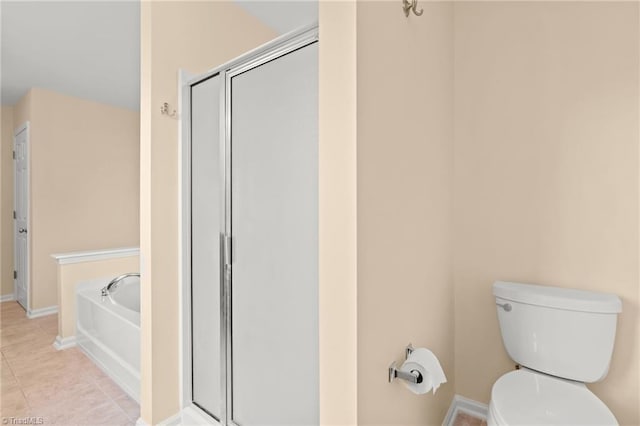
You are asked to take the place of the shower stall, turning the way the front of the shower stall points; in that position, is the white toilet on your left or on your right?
on your left

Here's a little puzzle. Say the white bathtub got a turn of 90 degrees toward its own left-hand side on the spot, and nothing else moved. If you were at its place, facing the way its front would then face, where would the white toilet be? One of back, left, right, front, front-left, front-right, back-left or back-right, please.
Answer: front

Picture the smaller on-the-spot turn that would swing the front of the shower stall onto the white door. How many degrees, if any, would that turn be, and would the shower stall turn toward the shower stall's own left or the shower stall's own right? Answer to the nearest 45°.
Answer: approximately 90° to the shower stall's own right

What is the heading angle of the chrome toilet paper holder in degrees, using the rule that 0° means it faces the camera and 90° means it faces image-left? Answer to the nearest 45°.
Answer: approximately 315°

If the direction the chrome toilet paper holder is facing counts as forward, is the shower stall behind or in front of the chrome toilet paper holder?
behind

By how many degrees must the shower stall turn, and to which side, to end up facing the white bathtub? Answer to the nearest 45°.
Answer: approximately 90° to its right
